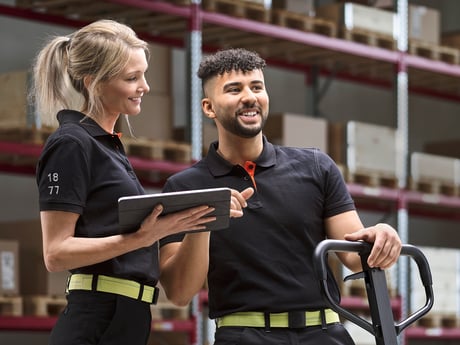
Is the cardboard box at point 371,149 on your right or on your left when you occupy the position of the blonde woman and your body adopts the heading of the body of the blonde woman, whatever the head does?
on your left

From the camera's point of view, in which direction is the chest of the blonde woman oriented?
to the viewer's right

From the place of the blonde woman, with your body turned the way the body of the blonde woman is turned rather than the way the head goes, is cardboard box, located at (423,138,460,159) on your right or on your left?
on your left

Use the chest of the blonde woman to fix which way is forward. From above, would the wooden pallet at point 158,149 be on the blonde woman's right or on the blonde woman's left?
on the blonde woman's left

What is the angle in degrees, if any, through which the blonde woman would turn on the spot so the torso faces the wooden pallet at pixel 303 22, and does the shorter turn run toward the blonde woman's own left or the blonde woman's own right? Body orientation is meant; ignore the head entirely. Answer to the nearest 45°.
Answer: approximately 90° to the blonde woman's own left

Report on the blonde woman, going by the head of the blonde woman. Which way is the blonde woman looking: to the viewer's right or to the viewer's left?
to the viewer's right

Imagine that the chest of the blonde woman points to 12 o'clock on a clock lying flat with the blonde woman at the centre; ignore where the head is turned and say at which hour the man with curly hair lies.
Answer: The man with curly hair is roughly at 11 o'clock from the blonde woman.

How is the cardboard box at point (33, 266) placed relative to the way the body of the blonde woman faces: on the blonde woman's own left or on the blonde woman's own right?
on the blonde woman's own left

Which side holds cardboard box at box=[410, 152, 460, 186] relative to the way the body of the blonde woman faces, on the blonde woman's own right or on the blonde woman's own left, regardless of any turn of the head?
on the blonde woman's own left

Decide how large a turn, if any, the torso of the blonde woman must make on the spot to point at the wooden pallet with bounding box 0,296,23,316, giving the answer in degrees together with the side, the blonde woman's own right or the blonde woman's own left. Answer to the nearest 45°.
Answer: approximately 90° to the blonde woman's own left

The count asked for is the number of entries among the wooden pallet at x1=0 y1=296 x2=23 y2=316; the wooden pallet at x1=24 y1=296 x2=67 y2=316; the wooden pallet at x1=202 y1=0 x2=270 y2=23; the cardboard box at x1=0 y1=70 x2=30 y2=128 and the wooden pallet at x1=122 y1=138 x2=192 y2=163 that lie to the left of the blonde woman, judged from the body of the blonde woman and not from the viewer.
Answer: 5

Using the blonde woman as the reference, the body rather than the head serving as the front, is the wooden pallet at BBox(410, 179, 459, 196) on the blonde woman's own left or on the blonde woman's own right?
on the blonde woman's own left

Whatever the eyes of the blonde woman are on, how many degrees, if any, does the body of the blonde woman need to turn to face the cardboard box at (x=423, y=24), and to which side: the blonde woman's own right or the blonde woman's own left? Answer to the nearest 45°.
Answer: approximately 45° to the blonde woman's own left
